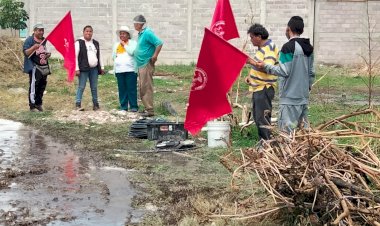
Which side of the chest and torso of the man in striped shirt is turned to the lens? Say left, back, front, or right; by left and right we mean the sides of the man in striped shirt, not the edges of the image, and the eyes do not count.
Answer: left

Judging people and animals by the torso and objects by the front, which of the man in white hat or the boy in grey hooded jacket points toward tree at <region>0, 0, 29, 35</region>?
the boy in grey hooded jacket

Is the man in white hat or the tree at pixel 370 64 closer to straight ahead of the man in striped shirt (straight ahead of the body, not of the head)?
the man in white hat

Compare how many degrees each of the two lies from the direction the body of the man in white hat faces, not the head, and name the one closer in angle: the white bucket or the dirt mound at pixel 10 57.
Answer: the white bucket

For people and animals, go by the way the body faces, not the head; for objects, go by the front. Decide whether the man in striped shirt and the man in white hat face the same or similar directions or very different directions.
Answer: very different directions

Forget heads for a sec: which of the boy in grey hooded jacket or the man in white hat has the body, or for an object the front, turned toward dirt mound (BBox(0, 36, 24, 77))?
the boy in grey hooded jacket

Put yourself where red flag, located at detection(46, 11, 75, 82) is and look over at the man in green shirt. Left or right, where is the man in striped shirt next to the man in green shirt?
right

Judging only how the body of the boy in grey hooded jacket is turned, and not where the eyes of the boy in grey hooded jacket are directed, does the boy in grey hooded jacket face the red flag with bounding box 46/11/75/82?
yes

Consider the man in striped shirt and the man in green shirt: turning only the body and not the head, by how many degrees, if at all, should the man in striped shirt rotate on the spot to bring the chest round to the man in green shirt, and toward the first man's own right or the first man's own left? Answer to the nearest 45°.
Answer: approximately 45° to the first man's own right

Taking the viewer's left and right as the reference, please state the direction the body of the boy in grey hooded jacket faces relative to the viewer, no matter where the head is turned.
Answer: facing away from the viewer and to the left of the viewer

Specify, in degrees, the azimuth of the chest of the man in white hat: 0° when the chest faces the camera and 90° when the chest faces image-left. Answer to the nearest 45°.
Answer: approximately 315°

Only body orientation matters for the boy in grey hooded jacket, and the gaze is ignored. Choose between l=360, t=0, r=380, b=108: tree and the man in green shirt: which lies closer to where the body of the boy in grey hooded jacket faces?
the man in green shirt

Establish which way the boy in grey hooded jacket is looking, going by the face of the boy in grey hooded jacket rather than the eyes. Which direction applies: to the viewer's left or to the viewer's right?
to the viewer's left
